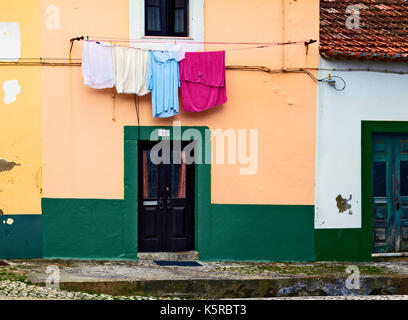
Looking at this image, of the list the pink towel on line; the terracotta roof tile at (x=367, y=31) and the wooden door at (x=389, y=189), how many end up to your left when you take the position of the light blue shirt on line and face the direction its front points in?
3

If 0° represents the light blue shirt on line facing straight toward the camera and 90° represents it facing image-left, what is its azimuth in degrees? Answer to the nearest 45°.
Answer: approximately 0°

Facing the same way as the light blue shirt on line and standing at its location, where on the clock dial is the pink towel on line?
The pink towel on line is roughly at 9 o'clock from the light blue shirt on line.

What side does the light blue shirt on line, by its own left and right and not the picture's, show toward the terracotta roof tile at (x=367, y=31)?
left
